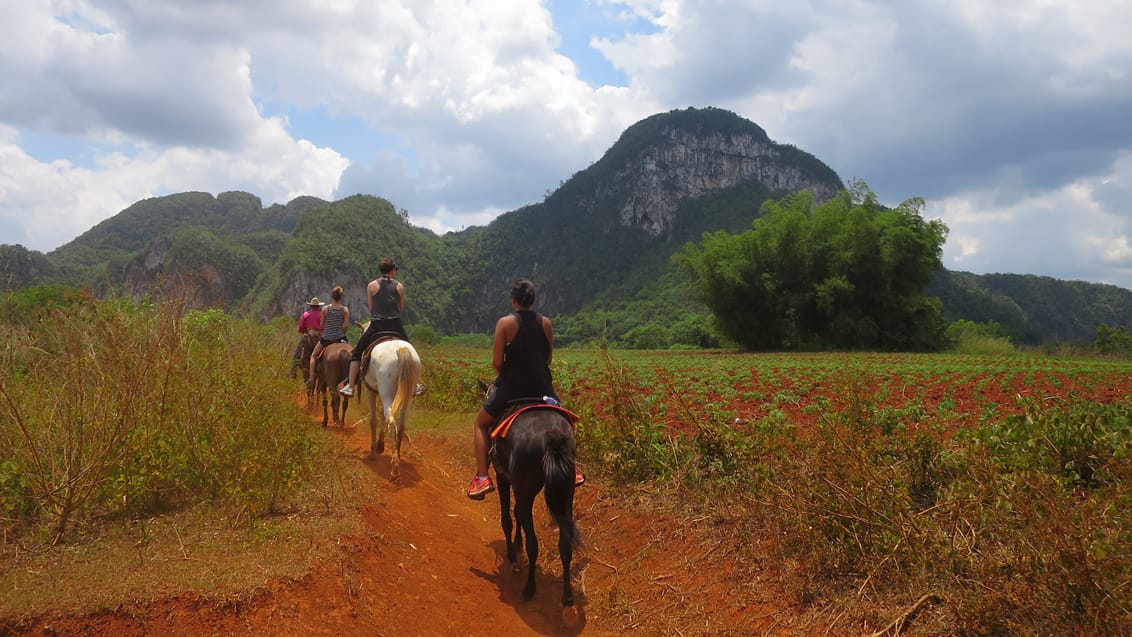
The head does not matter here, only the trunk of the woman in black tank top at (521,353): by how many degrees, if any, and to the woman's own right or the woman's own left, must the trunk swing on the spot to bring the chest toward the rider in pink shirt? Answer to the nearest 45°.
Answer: approximately 45° to the woman's own left

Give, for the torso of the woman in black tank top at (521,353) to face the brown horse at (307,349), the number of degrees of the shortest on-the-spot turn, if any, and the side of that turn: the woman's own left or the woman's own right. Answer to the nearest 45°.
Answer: approximately 45° to the woman's own left

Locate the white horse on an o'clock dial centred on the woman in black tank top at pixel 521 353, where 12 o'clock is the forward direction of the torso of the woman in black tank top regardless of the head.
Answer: The white horse is roughly at 11 o'clock from the woman in black tank top.

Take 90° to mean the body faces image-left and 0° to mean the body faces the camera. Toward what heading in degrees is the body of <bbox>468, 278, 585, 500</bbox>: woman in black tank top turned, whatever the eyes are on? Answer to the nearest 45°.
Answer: approximately 180°
